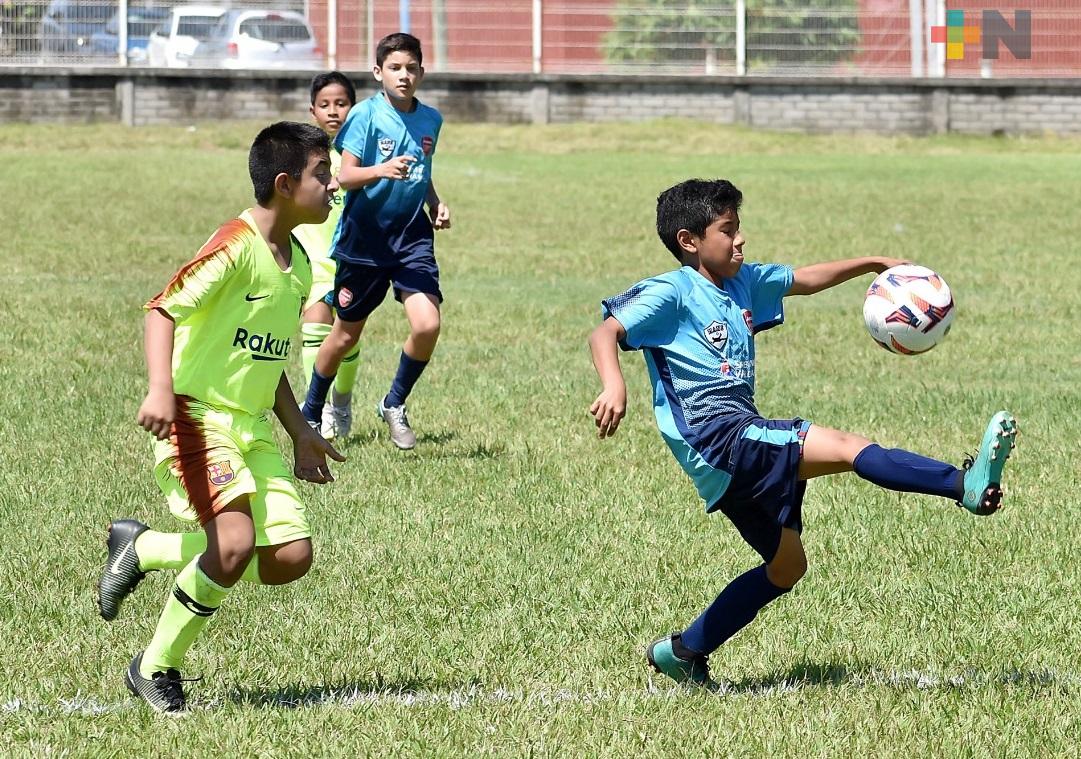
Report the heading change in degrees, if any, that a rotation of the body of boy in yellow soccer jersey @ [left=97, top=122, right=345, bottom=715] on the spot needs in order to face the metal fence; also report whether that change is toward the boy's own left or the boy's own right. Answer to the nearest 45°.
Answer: approximately 135° to the boy's own left

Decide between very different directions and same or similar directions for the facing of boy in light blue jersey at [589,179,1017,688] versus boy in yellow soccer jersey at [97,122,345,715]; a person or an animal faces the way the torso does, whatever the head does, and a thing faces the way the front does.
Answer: same or similar directions

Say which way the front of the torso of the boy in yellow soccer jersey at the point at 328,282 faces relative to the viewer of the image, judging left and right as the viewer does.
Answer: facing the viewer

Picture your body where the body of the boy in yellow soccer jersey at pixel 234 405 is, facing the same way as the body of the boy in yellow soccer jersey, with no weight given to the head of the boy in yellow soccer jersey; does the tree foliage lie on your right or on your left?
on your left

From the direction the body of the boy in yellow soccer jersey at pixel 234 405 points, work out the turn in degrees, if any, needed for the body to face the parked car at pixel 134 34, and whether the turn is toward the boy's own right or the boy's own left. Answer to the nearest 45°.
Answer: approximately 135° to the boy's own left

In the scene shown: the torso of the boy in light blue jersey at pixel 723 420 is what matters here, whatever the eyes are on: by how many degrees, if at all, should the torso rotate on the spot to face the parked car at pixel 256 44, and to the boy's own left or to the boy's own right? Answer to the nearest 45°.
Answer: approximately 135° to the boy's own left

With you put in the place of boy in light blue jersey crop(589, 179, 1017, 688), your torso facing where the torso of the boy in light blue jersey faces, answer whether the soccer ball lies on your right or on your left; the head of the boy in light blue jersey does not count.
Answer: on your left

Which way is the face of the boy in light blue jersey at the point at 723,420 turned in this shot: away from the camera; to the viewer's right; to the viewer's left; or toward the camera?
to the viewer's right

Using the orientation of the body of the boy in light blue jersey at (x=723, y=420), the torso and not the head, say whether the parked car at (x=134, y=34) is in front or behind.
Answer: behind

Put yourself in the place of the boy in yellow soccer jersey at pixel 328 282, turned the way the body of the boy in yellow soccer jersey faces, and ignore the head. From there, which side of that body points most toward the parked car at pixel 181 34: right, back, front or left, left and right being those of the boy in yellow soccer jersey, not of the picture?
back

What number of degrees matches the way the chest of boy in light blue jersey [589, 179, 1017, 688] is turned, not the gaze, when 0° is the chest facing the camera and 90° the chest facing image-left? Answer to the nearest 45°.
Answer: approximately 315°

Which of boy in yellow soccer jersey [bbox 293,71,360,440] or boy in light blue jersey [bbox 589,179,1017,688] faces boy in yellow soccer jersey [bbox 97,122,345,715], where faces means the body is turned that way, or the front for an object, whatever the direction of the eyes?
boy in yellow soccer jersey [bbox 293,71,360,440]

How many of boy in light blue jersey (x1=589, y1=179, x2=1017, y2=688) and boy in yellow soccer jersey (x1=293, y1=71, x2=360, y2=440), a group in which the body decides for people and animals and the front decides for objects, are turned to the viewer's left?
0

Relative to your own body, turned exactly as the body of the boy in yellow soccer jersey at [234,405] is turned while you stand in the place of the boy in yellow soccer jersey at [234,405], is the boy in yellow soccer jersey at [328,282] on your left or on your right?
on your left
